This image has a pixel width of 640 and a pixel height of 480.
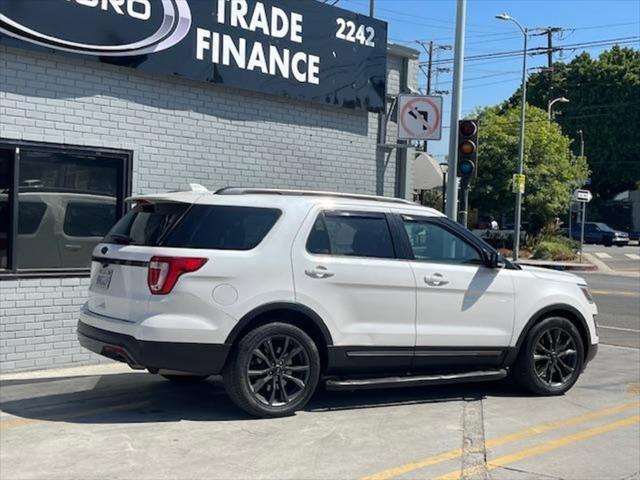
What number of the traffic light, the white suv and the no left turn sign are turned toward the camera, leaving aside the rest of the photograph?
2

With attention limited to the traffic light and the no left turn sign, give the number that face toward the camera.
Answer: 2

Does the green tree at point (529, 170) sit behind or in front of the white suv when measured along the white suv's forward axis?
in front

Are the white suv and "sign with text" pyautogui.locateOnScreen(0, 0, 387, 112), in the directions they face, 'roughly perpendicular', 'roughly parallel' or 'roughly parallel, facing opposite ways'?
roughly perpendicular

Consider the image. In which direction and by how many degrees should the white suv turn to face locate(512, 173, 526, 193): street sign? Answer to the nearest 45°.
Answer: approximately 45° to its left

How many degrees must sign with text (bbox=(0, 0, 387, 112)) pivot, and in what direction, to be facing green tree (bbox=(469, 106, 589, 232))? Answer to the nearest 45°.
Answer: approximately 90° to its left

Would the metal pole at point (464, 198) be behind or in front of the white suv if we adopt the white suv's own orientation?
in front

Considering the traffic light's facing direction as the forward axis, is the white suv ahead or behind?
ahead

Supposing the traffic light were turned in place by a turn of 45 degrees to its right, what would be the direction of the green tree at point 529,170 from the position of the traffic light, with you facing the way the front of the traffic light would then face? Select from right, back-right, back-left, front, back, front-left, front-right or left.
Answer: back-right

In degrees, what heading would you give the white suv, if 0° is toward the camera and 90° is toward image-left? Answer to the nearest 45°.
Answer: approximately 225°

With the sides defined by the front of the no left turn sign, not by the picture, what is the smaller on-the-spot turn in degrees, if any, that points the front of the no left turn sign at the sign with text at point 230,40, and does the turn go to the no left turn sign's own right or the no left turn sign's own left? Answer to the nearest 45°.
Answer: approximately 45° to the no left turn sign's own right
